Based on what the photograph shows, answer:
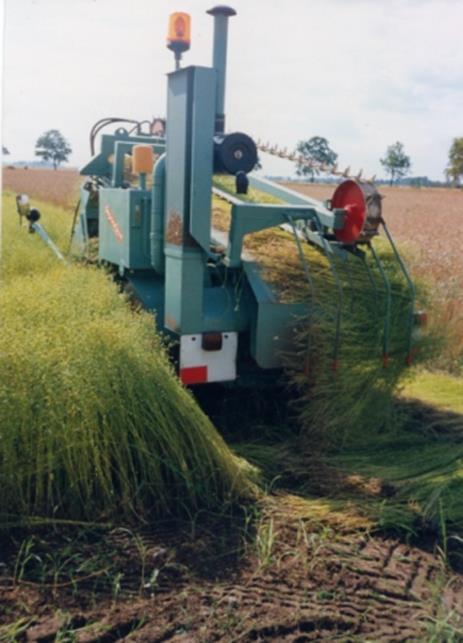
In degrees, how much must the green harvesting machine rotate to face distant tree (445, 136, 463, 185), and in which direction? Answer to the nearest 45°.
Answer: approximately 45° to its right

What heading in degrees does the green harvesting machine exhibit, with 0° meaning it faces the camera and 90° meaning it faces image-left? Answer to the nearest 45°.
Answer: approximately 135°
